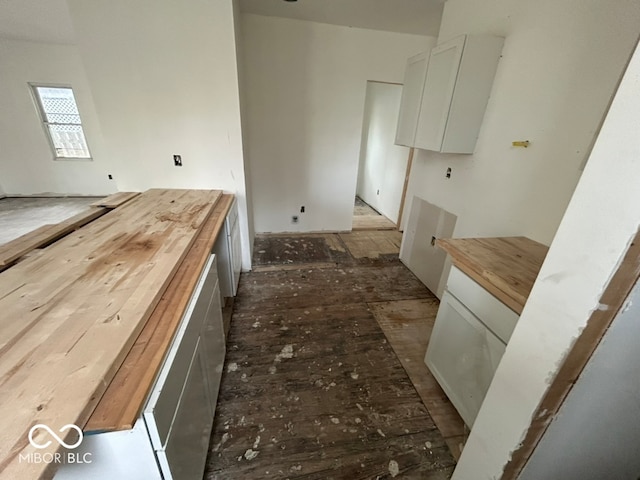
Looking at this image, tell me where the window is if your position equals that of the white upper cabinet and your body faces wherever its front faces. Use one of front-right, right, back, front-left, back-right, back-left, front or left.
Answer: front-right

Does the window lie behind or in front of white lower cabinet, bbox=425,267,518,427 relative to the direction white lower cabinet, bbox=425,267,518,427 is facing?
in front

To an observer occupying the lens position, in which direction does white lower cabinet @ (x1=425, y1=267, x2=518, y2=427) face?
facing the viewer and to the left of the viewer

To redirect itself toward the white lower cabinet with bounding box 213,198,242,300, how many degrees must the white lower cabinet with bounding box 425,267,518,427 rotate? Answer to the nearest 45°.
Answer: approximately 45° to its right

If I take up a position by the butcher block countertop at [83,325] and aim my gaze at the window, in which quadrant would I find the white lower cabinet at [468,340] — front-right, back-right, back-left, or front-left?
back-right

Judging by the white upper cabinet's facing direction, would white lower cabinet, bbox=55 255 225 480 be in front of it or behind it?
in front

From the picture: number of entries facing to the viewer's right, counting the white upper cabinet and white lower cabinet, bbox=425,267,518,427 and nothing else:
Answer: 0

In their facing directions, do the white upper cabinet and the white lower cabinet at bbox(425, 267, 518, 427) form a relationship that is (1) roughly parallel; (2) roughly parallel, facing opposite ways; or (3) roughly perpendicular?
roughly parallel

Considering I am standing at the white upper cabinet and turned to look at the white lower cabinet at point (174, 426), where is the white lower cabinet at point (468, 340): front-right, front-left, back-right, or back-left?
front-left

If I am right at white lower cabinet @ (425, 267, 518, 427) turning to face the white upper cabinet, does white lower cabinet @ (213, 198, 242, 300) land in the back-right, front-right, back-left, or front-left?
front-left
